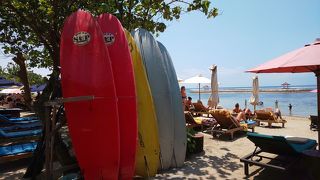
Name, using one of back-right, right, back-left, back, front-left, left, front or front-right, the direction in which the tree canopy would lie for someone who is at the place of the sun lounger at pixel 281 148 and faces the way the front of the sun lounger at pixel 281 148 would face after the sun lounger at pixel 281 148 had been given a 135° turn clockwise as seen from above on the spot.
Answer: right

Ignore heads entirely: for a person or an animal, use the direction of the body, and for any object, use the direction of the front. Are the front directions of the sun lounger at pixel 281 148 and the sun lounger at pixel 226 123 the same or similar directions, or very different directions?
same or similar directions

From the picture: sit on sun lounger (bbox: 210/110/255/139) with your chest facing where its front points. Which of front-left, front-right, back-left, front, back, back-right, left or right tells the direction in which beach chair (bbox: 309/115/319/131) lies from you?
front

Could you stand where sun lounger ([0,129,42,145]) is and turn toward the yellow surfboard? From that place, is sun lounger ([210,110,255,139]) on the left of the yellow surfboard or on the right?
left

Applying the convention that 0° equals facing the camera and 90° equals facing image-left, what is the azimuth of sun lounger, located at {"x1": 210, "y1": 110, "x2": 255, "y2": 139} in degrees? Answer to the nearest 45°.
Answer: approximately 225°

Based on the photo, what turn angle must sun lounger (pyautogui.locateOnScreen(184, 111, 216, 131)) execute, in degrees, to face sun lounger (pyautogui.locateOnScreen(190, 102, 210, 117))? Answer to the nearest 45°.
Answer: approximately 90° to its left

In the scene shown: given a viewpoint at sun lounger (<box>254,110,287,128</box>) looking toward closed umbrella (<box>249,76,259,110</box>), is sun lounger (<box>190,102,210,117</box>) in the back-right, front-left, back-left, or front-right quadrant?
front-left

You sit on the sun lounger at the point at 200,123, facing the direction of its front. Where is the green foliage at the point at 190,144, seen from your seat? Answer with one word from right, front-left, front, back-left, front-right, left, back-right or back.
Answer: right

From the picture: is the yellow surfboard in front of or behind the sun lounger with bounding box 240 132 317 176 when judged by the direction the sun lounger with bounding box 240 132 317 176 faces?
behind

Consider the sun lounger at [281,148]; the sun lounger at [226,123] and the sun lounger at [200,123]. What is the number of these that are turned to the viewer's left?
0

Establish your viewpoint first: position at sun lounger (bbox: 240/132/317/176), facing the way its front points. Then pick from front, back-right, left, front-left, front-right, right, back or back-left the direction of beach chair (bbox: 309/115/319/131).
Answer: front-left

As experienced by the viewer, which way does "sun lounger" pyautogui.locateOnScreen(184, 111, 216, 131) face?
facing to the right of the viewer

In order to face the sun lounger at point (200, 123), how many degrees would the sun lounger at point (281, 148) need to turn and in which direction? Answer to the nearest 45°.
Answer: approximately 90° to its left

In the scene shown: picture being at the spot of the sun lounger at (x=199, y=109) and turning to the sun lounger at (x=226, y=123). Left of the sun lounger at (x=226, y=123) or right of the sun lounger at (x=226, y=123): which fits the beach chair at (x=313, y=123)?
left

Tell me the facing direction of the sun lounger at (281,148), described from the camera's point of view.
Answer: facing away from the viewer and to the right of the viewer

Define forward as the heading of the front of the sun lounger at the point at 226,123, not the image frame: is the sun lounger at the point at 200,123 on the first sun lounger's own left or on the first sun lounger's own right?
on the first sun lounger's own left

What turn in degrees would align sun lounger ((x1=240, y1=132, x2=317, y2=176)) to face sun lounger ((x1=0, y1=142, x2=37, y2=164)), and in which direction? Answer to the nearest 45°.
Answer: approximately 135° to its left

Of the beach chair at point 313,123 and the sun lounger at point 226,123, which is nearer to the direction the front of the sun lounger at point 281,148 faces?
the beach chair

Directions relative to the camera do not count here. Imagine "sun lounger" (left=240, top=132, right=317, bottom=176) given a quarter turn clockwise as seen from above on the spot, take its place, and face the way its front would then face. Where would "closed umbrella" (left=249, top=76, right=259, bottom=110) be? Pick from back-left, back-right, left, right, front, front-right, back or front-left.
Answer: back-left
